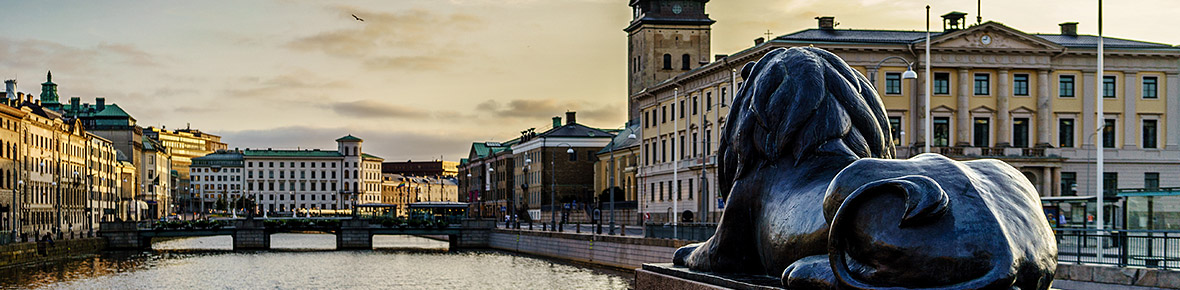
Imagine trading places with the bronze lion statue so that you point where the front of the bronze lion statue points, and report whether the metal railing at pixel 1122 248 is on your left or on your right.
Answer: on your right

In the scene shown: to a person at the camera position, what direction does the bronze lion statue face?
facing away from the viewer and to the left of the viewer
